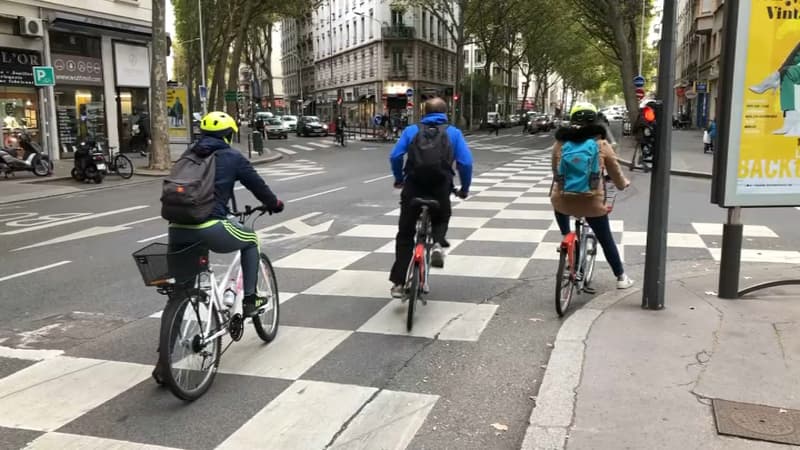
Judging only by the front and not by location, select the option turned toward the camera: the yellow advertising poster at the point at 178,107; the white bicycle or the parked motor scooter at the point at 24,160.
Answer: the yellow advertising poster

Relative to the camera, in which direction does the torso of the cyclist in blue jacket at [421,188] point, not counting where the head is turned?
away from the camera

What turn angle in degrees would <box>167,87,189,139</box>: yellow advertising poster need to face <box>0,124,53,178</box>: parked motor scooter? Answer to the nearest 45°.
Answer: approximately 45° to its right

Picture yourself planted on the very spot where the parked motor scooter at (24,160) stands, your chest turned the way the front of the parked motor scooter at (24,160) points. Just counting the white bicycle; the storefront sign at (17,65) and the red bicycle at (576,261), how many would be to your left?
1

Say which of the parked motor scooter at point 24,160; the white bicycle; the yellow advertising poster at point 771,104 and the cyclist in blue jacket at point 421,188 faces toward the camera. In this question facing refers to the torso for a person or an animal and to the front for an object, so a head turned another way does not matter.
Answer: the yellow advertising poster

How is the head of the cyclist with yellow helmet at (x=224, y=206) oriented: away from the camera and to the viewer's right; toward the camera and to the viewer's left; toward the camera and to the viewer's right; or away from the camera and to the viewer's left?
away from the camera and to the viewer's right

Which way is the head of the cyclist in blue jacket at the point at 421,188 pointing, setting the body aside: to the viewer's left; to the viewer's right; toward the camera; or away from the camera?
away from the camera

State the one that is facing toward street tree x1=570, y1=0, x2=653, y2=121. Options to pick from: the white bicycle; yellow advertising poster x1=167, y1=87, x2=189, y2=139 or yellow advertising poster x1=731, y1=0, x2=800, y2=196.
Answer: the white bicycle

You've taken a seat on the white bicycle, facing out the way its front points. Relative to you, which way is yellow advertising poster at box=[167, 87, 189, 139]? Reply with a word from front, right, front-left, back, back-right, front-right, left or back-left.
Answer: front-left

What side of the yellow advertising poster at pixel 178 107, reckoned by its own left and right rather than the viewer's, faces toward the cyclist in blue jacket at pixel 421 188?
front

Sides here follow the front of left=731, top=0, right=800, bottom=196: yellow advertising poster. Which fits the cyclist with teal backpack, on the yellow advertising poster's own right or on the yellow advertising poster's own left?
on the yellow advertising poster's own right

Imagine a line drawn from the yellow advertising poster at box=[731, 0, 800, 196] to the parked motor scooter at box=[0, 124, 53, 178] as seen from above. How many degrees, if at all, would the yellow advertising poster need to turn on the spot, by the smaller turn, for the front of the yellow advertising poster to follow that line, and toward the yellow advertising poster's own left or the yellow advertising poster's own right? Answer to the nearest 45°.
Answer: approximately 90° to the yellow advertising poster's own right

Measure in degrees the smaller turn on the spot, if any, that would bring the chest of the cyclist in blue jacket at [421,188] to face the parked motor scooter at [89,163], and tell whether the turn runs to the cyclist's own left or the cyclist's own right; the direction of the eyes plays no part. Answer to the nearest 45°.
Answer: approximately 45° to the cyclist's own left

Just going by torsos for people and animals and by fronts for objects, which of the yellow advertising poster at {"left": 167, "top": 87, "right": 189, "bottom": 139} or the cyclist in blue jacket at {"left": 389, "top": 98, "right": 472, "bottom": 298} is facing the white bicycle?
the yellow advertising poster

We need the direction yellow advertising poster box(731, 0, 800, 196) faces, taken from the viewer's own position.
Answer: facing the viewer

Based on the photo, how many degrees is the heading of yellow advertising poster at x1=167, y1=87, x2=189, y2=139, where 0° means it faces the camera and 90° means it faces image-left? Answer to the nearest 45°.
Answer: approximately 0°

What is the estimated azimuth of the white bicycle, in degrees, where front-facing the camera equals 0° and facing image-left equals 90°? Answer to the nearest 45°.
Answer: approximately 225°
